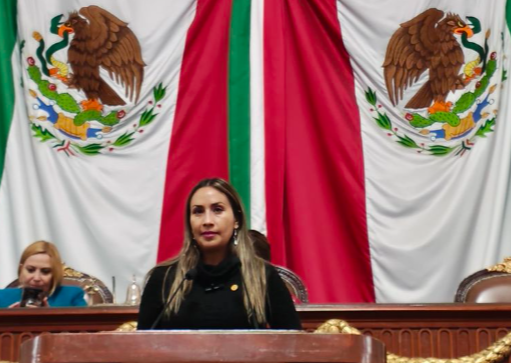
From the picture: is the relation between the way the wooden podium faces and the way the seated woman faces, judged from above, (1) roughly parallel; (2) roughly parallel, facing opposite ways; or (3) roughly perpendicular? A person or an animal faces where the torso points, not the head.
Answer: roughly parallel

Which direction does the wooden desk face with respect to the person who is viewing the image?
facing the viewer

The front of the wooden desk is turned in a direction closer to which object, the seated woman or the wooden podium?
the wooden podium

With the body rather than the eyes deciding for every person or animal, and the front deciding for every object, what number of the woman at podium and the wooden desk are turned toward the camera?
2

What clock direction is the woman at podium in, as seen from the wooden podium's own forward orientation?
The woman at podium is roughly at 6 o'clock from the wooden podium.

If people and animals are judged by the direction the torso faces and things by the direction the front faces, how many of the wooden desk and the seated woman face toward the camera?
2

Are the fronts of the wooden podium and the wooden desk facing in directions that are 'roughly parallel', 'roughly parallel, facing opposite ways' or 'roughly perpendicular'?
roughly parallel

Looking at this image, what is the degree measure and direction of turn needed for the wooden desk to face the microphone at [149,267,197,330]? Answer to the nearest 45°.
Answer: approximately 45° to its right

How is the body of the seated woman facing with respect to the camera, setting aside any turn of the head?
toward the camera

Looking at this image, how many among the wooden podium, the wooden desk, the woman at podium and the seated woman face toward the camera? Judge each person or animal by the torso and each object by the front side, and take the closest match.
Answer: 4

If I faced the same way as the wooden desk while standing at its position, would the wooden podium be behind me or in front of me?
in front

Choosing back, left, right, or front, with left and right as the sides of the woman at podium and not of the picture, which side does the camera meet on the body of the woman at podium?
front

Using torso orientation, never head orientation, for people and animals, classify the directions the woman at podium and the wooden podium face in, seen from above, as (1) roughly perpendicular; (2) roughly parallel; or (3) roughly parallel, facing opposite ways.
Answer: roughly parallel
